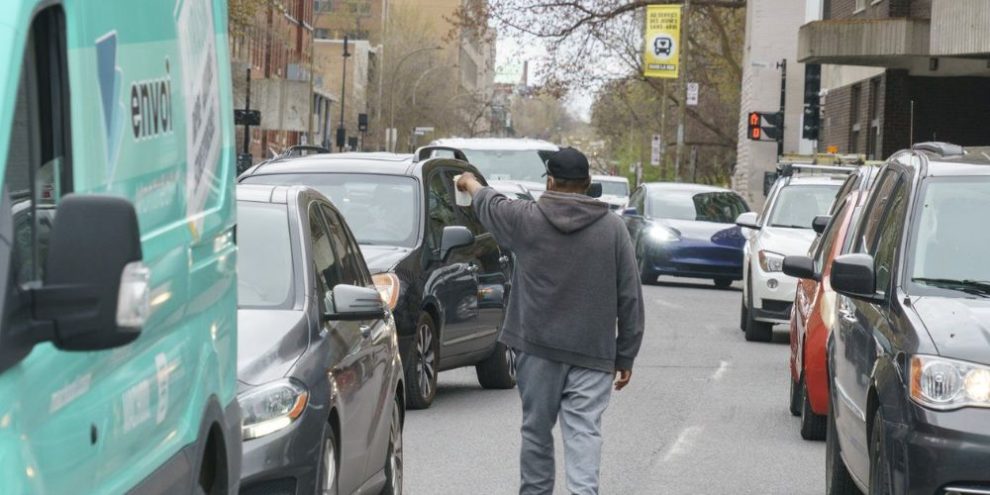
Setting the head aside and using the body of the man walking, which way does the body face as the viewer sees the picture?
away from the camera

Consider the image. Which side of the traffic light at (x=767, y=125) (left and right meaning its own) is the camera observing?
front

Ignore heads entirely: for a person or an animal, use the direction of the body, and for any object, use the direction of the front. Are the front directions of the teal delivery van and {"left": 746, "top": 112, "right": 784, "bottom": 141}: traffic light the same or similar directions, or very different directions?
same or similar directions

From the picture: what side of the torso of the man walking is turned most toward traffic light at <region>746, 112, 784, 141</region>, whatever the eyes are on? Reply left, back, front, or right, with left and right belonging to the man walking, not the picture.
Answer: front

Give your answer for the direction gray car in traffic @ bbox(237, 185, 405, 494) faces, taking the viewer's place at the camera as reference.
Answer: facing the viewer and to the left of the viewer

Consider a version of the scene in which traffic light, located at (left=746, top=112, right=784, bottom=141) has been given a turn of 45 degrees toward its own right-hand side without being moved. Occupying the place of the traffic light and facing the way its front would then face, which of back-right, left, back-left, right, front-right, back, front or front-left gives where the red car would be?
front-left

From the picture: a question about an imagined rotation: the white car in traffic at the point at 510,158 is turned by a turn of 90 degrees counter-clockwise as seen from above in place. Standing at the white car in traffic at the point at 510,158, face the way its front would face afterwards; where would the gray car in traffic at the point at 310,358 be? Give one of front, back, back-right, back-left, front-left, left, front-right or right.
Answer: right

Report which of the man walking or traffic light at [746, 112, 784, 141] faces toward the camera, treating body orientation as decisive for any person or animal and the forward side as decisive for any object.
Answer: the traffic light

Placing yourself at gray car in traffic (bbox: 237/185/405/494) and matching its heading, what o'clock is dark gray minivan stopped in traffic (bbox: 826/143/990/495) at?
dark gray minivan stopped in traffic (bbox: 826/143/990/495) is roughly at 8 o'clock from gray car in traffic (bbox: 237/185/405/494).

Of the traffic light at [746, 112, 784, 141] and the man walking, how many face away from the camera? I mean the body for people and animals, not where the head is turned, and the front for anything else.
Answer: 1

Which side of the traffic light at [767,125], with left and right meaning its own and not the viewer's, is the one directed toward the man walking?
front

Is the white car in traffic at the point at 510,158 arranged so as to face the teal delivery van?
yes

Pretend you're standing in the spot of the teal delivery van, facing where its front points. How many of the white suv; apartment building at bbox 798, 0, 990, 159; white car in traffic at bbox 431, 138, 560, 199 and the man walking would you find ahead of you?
0

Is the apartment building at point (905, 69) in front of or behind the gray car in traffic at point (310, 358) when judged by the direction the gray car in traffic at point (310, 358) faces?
behind

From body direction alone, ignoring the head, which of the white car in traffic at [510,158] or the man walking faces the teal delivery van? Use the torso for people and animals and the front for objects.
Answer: the white car in traffic

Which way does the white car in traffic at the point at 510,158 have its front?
toward the camera

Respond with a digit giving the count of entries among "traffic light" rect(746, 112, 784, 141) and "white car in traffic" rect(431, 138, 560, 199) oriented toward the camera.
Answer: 2

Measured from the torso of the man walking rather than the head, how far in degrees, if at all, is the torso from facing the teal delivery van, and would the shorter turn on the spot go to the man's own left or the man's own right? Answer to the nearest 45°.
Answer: approximately 180°

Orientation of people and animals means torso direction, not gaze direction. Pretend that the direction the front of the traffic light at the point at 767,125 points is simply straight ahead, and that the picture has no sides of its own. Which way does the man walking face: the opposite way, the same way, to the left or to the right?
the opposite way
